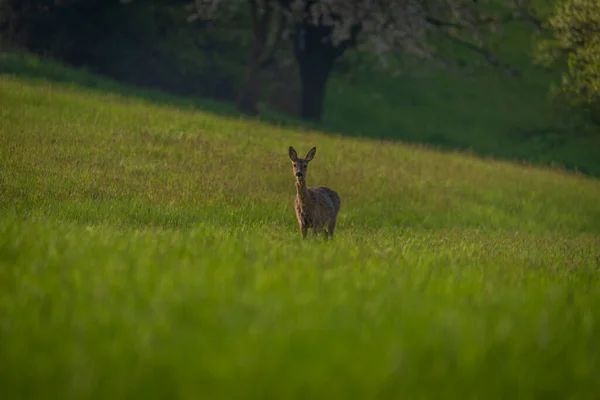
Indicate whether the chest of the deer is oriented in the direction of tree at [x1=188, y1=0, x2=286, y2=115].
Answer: no

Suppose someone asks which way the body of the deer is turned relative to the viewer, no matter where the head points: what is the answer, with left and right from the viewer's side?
facing the viewer and to the left of the viewer
